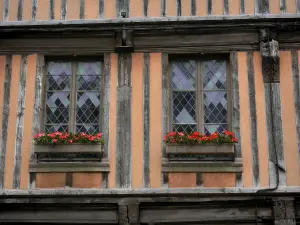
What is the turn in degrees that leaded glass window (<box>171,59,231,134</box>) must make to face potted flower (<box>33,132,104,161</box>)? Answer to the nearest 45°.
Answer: approximately 90° to its right

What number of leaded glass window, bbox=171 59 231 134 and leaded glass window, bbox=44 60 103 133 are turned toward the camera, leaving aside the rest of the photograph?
2

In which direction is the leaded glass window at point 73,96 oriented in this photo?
toward the camera

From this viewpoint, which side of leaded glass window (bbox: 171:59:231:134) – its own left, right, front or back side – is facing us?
front

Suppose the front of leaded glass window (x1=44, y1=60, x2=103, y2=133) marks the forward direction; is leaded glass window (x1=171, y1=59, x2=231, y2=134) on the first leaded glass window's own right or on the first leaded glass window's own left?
on the first leaded glass window's own left

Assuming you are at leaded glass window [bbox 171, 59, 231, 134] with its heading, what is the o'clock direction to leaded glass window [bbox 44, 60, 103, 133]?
leaded glass window [bbox 44, 60, 103, 133] is roughly at 3 o'clock from leaded glass window [bbox 171, 59, 231, 134].

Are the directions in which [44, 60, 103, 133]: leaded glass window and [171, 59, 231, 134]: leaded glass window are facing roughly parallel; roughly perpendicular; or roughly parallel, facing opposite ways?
roughly parallel
